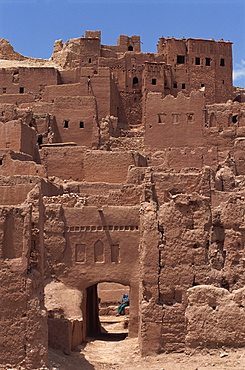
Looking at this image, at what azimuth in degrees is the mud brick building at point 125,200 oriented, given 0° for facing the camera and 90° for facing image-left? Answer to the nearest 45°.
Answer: approximately 0°
